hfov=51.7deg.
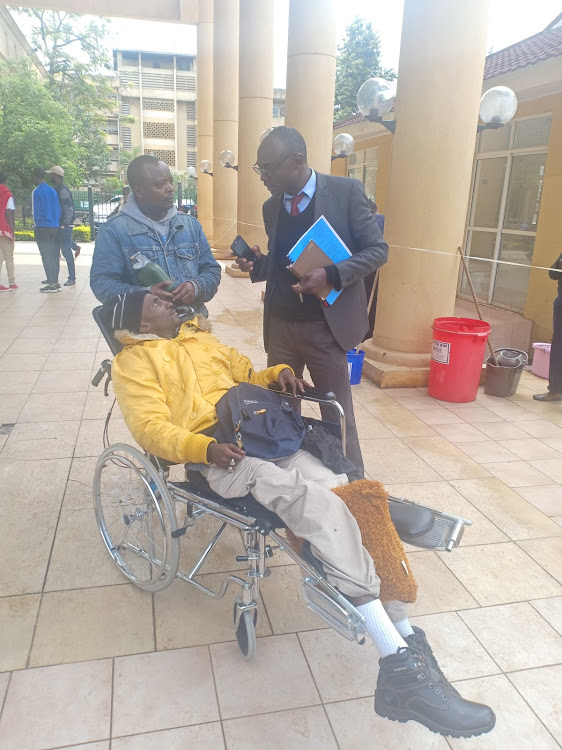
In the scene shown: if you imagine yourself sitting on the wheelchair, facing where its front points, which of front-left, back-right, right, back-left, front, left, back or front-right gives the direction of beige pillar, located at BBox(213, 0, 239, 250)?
back-left

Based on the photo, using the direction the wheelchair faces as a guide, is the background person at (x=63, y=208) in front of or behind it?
behind

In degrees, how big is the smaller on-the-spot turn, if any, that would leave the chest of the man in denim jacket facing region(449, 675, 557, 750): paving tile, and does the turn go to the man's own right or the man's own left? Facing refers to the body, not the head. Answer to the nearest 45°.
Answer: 0° — they already face it

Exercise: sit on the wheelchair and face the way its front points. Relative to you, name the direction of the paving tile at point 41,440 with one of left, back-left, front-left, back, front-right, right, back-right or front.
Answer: back
